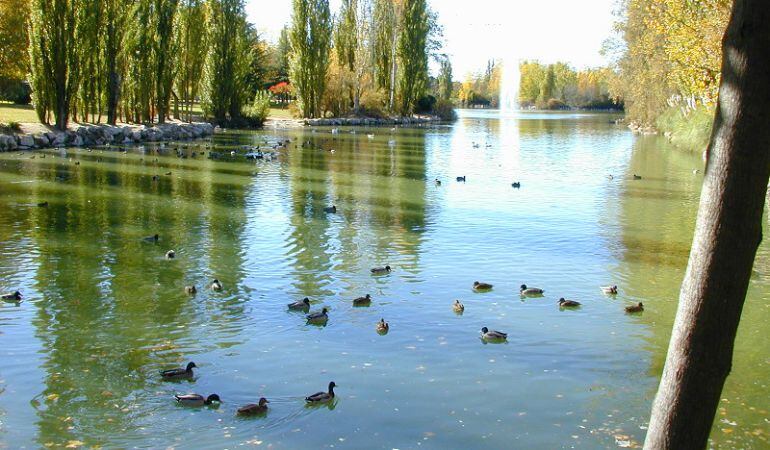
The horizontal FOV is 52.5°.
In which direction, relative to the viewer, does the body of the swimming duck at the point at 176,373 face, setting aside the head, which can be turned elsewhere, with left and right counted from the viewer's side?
facing to the right of the viewer

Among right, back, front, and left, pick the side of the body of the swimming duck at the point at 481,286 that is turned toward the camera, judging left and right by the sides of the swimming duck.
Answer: left

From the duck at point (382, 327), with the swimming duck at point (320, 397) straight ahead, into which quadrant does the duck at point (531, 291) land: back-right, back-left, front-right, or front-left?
back-left

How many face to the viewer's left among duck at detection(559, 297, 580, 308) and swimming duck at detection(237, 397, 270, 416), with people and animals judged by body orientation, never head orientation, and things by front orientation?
1

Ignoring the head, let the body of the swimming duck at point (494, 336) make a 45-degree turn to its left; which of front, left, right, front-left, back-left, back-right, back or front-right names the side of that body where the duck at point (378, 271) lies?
right

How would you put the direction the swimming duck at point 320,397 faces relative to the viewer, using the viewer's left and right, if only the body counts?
facing to the right of the viewer

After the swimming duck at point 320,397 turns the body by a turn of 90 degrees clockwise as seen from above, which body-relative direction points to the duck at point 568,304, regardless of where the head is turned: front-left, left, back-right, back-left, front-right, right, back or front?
back-left

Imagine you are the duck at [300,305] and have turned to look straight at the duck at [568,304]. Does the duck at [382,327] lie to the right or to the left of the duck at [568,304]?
right

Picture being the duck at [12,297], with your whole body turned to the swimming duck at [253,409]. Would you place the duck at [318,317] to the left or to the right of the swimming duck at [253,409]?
left

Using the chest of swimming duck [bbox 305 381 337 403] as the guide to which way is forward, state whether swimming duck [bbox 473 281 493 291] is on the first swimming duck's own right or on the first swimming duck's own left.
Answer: on the first swimming duck's own left
